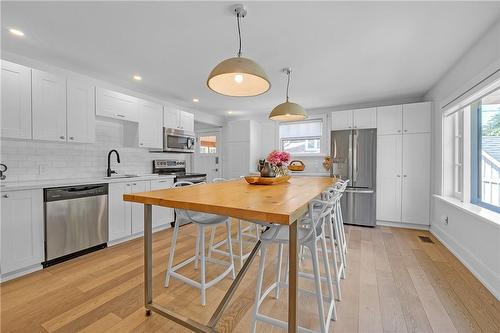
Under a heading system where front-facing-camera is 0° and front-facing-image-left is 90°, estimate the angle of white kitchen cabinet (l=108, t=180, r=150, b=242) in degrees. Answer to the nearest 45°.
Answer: approximately 315°

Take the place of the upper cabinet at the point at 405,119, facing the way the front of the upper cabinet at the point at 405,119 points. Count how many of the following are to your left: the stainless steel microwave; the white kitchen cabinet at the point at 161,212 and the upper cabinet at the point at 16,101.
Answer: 0

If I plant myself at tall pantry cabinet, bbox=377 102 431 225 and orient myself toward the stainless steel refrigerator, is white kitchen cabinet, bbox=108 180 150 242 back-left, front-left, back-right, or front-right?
front-left

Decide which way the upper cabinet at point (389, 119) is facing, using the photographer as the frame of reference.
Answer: facing the viewer

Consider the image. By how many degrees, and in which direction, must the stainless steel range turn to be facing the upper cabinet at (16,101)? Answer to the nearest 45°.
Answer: approximately 90° to its right

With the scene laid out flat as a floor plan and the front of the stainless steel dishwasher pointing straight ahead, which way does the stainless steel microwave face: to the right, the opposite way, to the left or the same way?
the same way

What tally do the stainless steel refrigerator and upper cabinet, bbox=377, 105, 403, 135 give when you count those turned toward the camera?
2

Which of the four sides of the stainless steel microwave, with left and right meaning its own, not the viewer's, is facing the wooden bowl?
front

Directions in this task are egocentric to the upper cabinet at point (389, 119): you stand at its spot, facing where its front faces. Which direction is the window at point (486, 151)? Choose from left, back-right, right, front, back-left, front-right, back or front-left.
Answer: front-left

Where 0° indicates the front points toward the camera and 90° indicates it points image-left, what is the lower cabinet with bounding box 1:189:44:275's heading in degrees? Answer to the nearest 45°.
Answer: approximately 315°

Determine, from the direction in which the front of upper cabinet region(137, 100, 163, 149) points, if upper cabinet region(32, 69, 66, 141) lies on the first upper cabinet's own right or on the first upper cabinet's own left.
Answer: on the first upper cabinet's own right

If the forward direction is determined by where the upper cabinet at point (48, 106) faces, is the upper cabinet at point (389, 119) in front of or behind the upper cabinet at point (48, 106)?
in front

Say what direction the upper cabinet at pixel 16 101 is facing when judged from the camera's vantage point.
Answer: facing the viewer and to the right of the viewer
